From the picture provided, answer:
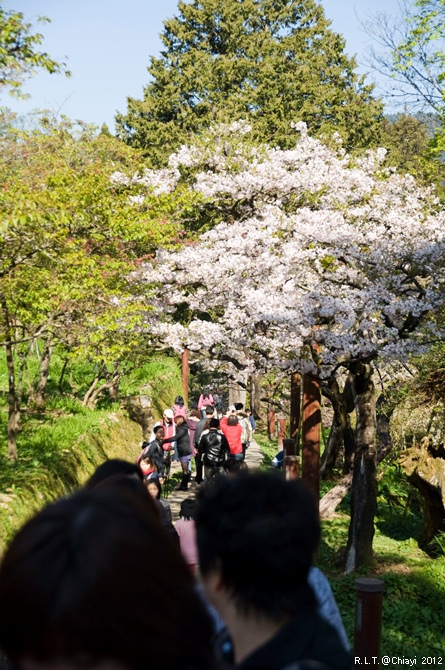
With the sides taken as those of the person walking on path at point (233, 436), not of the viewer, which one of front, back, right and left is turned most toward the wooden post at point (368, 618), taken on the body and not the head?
back

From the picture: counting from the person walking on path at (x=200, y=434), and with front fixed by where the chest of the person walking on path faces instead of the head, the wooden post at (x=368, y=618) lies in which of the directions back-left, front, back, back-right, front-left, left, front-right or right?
back

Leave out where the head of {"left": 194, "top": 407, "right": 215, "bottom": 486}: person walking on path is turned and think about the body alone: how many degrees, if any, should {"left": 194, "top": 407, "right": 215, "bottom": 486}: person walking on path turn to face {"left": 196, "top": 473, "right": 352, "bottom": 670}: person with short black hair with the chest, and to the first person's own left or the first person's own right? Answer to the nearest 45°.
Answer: approximately 180°

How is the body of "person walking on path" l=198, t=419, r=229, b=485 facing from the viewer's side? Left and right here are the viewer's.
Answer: facing away from the viewer

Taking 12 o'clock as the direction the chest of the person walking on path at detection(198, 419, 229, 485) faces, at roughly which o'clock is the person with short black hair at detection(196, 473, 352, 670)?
the person with short black hair at detection(196, 473, 352, 670) is roughly at 6 o'clock from the person walking on path at detection(198, 419, 229, 485).

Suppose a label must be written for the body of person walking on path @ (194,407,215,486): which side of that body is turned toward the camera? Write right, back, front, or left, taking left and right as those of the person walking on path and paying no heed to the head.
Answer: back

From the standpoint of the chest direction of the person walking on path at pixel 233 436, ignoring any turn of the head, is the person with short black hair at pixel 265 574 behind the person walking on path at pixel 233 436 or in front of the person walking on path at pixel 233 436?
behind

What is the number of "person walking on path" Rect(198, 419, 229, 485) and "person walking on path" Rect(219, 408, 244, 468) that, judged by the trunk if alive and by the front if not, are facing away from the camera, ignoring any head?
2

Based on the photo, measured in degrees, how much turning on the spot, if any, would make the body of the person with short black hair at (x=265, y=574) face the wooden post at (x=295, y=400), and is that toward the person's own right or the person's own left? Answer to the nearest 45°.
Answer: approximately 45° to the person's own right

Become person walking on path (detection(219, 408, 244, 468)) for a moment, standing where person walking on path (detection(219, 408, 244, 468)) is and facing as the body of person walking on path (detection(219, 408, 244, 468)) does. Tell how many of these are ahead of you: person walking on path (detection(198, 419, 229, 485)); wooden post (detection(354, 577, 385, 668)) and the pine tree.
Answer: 1

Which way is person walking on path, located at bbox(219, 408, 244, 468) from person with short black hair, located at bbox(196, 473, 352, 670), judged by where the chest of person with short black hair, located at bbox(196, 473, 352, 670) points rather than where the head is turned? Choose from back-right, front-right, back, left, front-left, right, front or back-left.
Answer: front-right

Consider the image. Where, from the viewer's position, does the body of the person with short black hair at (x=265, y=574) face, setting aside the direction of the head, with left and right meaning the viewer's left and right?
facing away from the viewer and to the left of the viewer

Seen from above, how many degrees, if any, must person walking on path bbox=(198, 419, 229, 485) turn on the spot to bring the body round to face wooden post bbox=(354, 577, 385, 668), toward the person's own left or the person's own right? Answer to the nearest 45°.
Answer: approximately 180°

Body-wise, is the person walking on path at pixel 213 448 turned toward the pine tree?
yes

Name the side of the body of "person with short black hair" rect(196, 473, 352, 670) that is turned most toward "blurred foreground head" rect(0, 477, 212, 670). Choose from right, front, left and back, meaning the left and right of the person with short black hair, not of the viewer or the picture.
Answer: left

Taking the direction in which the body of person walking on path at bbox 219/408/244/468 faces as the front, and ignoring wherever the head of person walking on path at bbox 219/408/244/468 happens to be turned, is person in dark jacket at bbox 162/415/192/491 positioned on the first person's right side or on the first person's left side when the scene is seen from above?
on the first person's left side

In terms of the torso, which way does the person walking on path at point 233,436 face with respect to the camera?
away from the camera

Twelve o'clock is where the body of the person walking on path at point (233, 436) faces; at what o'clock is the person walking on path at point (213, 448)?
the person walking on path at point (213, 448) is roughly at 7 o'clock from the person walking on path at point (233, 436).
